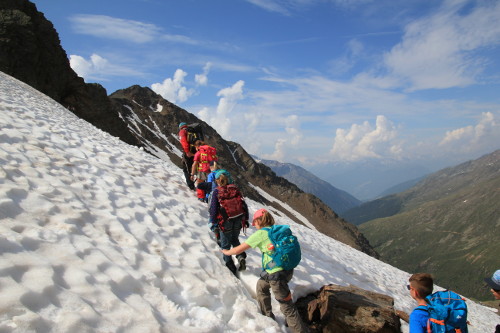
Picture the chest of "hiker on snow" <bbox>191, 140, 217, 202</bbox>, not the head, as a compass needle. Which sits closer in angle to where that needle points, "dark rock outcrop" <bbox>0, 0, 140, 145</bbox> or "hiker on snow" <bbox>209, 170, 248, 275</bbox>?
the dark rock outcrop

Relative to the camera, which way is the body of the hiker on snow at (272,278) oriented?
to the viewer's left

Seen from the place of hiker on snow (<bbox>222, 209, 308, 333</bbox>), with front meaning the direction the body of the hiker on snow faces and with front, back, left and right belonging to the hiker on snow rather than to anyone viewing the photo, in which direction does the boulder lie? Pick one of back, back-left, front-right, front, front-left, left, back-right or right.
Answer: back-right

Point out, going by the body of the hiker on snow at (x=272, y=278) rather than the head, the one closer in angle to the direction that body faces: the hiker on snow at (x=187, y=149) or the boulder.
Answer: the hiker on snow

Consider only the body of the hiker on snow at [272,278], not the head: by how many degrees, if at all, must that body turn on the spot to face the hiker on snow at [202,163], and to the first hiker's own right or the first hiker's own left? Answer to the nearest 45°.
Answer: approximately 45° to the first hiker's own right

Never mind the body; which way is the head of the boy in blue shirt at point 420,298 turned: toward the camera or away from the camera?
away from the camera

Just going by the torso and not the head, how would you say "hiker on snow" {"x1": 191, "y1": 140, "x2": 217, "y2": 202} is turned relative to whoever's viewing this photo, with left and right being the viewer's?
facing away from the viewer and to the left of the viewer

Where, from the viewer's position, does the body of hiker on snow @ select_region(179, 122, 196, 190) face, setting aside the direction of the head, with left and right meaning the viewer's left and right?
facing to the left of the viewer
